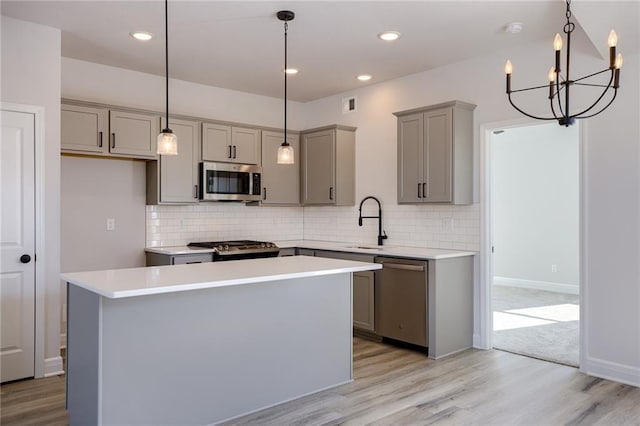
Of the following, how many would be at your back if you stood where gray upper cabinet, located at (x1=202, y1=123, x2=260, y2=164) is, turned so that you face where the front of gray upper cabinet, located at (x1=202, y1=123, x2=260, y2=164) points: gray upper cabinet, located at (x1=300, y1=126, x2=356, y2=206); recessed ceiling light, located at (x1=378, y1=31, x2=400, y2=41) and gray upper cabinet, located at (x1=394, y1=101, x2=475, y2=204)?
0

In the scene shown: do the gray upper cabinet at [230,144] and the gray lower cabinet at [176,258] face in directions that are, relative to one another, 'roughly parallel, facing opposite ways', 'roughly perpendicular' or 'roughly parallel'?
roughly parallel

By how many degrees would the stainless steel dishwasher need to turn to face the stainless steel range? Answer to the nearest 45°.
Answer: approximately 45° to its right

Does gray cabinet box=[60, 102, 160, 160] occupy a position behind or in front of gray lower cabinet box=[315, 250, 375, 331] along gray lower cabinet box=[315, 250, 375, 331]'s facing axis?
in front

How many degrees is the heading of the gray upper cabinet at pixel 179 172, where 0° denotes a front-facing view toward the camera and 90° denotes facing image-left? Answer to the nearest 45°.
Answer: approximately 315°

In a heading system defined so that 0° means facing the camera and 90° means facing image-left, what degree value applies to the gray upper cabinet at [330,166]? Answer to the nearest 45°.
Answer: approximately 45°

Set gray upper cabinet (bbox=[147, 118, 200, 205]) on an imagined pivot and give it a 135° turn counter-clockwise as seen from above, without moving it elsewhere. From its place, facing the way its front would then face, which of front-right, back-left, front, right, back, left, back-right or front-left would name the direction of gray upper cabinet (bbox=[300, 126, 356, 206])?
right

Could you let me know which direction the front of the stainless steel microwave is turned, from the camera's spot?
facing the viewer and to the right of the viewer

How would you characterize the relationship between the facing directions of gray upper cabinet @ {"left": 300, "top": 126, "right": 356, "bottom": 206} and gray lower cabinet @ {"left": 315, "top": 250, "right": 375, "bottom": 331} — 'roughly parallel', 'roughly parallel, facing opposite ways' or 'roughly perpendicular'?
roughly parallel

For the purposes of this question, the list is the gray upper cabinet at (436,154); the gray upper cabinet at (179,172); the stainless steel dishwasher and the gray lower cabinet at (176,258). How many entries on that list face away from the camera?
0

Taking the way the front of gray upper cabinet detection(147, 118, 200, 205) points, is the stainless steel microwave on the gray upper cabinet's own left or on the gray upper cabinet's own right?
on the gray upper cabinet's own left

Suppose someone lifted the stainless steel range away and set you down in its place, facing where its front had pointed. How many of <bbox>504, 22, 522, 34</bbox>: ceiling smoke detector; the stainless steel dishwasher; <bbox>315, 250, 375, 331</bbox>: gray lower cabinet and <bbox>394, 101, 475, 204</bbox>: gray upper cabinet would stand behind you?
0

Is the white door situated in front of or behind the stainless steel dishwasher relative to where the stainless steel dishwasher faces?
in front

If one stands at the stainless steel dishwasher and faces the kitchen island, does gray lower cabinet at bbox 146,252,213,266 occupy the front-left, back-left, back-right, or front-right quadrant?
front-right
